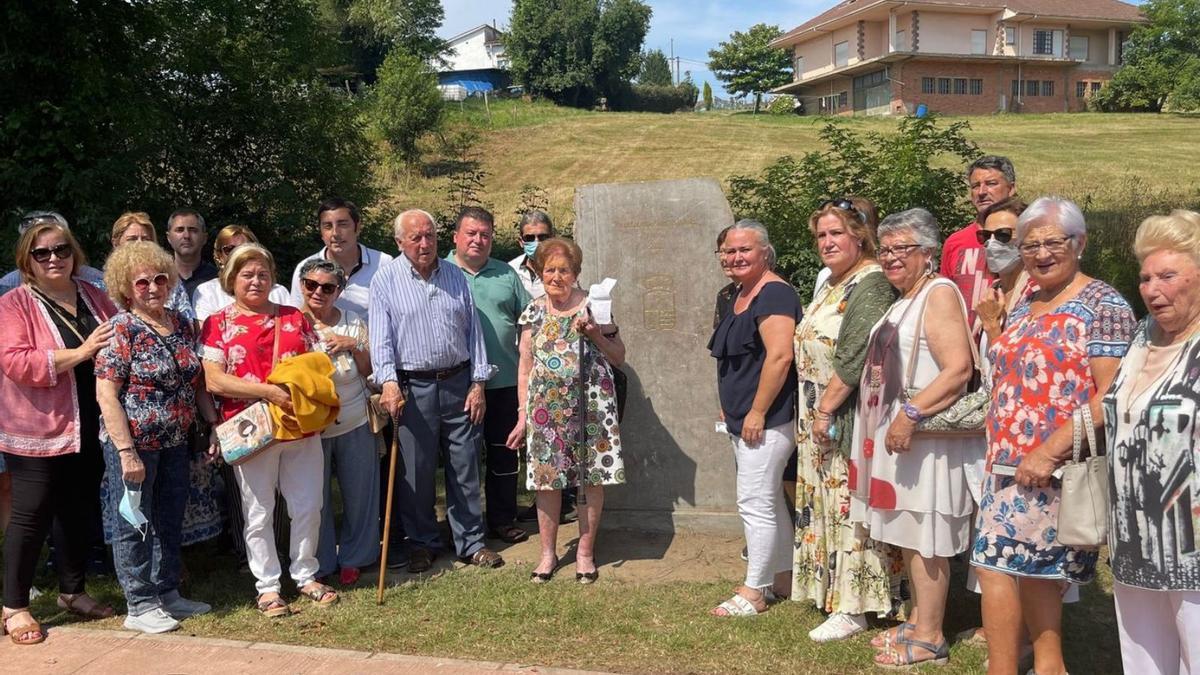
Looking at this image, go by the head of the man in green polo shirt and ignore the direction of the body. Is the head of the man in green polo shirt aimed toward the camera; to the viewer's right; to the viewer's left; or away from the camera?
toward the camera

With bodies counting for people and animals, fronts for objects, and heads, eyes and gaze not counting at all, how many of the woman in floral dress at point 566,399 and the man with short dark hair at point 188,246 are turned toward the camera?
2

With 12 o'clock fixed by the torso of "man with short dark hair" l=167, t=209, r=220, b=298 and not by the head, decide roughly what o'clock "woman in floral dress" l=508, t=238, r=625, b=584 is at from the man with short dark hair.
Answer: The woman in floral dress is roughly at 10 o'clock from the man with short dark hair.

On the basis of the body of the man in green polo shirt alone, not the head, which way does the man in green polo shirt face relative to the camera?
toward the camera

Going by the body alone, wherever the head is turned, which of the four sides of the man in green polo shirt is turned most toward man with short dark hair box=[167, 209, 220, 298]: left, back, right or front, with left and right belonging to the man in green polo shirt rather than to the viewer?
right

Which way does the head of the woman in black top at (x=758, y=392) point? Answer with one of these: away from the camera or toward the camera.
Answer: toward the camera

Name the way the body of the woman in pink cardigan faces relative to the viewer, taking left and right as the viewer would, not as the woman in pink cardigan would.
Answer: facing the viewer and to the right of the viewer

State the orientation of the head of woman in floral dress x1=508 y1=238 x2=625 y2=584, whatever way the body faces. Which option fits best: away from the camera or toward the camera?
toward the camera

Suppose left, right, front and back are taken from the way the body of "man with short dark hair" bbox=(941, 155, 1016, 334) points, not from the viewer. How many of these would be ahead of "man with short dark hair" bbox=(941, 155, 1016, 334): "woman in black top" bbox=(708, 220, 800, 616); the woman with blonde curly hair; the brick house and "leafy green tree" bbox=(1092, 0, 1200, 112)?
2

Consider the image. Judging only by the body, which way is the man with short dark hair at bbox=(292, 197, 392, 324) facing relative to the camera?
toward the camera

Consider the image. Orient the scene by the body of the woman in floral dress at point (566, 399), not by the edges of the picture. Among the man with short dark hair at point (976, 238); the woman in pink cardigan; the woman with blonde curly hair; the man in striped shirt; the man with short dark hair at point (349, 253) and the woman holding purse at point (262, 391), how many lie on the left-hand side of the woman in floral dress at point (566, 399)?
1

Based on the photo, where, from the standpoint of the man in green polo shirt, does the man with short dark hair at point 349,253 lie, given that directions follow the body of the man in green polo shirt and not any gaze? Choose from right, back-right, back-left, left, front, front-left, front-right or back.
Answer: right

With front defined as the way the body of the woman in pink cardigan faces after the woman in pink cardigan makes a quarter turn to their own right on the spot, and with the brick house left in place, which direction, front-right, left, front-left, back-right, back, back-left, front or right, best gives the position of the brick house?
back

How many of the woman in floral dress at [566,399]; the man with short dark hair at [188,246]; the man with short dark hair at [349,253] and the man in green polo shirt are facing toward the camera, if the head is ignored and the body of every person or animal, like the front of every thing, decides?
4

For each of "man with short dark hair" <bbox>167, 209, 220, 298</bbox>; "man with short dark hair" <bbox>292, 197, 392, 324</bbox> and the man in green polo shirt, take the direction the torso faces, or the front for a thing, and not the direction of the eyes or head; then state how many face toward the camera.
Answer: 3

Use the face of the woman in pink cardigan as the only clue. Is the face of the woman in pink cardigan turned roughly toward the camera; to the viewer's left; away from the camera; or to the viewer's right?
toward the camera

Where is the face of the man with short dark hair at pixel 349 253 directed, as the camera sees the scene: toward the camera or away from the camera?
toward the camera

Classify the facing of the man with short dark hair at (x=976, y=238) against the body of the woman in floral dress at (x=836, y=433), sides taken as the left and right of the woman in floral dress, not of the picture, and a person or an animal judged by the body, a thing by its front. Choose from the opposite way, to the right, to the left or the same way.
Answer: the same way

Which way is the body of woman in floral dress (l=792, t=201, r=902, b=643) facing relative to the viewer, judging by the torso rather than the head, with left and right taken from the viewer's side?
facing the viewer and to the left of the viewer
